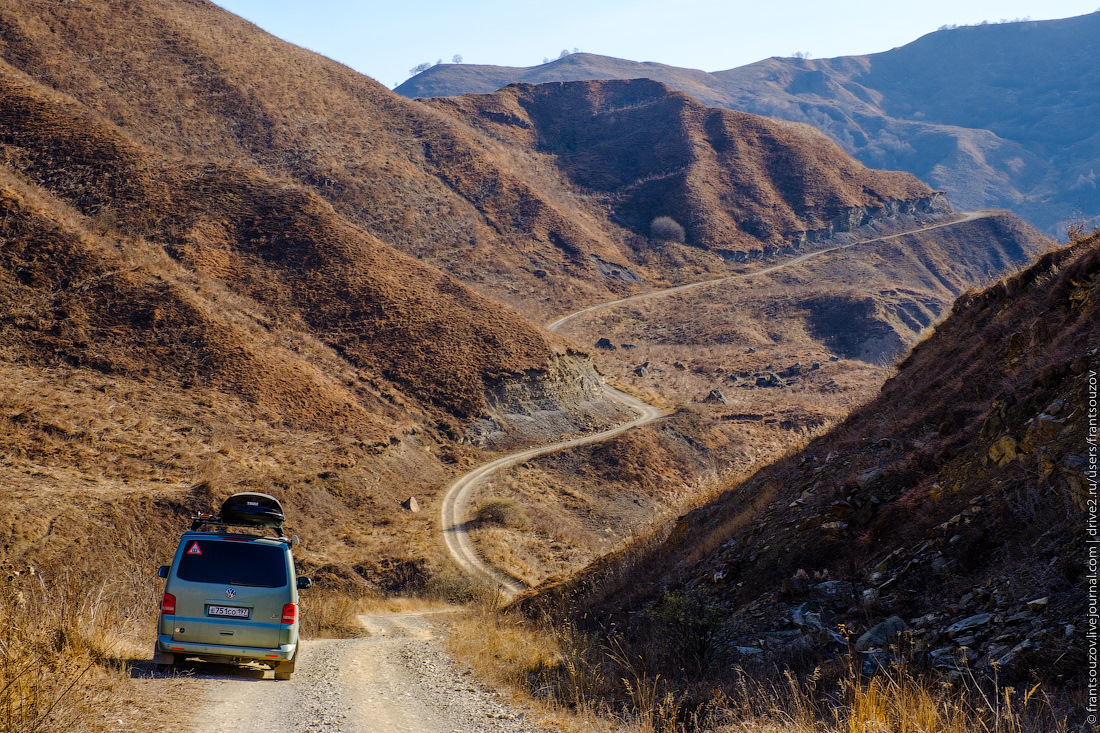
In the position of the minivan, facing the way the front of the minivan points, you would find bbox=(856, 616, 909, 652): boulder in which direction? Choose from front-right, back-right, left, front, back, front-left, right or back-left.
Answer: back-right

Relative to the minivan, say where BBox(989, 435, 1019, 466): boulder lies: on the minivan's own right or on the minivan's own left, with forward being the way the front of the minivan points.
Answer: on the minivan's own right

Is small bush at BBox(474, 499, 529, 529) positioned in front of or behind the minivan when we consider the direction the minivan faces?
in front

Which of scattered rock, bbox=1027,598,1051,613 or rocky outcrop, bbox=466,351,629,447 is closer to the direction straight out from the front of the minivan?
the rocky outcrop

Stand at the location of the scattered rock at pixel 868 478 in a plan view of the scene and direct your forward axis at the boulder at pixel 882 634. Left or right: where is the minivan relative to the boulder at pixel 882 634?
right

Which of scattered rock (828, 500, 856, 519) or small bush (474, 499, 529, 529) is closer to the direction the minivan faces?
the small bush

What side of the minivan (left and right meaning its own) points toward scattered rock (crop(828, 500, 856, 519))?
right

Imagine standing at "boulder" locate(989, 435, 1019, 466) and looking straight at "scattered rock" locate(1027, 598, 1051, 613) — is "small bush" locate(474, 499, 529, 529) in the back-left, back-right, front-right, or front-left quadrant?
back-right

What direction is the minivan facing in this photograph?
away from the camera

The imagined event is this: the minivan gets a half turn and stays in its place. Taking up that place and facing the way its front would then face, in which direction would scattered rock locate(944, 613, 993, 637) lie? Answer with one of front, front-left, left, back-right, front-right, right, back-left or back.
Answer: front-left

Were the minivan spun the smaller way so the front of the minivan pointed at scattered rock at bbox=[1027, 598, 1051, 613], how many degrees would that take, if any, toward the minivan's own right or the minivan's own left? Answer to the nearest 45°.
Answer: approximately 135° to the minivan's own right

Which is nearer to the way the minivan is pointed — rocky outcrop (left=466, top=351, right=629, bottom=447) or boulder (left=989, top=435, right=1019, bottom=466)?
the rocky outcrop
